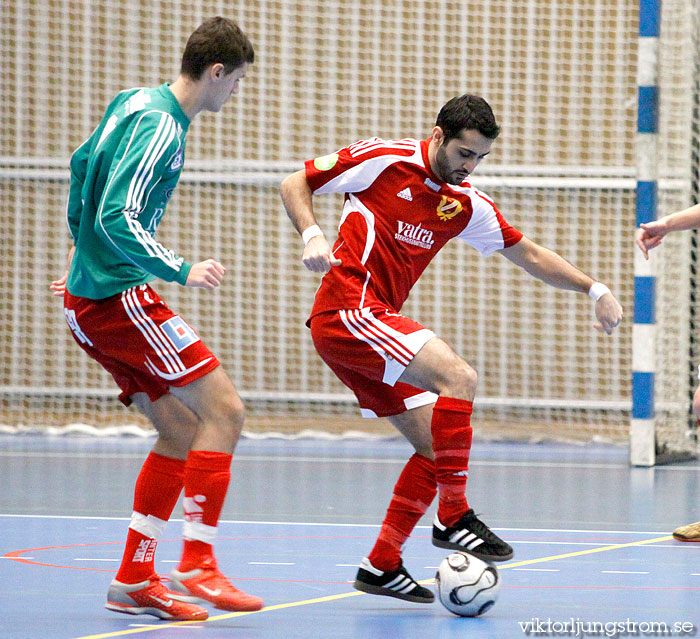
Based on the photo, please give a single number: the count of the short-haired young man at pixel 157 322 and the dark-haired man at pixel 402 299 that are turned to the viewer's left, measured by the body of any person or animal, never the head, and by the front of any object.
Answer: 0

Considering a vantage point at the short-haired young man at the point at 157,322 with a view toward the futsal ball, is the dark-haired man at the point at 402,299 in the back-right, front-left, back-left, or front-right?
front-left

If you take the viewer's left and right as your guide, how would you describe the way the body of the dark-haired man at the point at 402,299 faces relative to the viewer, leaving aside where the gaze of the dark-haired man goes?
facing the viewer and to the right of the viewer

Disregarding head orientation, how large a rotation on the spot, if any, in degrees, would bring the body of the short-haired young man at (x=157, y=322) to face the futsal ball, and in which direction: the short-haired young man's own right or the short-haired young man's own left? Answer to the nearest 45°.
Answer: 0° — they already face it

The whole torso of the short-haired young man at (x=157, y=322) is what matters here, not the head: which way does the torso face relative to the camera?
to the viewer's right

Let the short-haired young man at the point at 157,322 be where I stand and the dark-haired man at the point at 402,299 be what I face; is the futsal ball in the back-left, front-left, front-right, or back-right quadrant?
front-right

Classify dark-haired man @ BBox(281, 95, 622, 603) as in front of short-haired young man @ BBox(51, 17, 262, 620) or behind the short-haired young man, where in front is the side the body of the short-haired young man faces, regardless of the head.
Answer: in front

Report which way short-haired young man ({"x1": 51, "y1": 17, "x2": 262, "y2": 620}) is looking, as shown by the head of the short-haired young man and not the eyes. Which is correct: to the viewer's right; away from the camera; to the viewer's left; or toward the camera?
to the viewer's right

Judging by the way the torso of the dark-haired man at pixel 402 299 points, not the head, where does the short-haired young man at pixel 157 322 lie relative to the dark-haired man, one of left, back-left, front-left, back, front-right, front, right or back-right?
right
